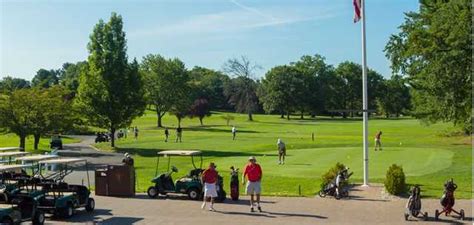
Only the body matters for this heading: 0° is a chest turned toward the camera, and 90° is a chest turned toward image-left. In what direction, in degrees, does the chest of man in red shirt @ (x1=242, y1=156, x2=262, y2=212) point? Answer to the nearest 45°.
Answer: approximately 0°

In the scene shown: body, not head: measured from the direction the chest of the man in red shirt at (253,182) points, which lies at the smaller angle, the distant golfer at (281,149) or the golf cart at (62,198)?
the golf cart

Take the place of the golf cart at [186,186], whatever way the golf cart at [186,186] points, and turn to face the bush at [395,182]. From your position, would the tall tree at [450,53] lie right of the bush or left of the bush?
left

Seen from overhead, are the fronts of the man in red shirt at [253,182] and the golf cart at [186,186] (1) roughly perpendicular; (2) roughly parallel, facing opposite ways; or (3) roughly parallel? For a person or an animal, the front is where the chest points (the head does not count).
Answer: roughly perpendicular

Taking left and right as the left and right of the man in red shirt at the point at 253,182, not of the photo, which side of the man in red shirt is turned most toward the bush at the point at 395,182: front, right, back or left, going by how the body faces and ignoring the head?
left

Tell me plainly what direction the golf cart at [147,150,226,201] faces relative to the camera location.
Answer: facing to the left of the viewer

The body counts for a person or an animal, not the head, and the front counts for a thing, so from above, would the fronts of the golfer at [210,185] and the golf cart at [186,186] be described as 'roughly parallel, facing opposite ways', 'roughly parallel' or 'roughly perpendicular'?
roughly perpendicular

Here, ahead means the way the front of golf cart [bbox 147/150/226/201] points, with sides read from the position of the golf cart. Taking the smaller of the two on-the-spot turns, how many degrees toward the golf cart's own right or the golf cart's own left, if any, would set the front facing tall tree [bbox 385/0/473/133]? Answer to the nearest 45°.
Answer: approximately 135° to the golf cart's own right

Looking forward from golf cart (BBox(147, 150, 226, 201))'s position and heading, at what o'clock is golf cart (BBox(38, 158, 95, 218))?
golf cart (BBox(38, 158, 95, 218)) is roughly at 11 o'clock from golf cart (BBox(147, 150, 226, 201)).
